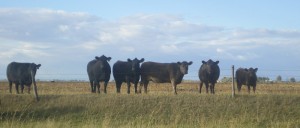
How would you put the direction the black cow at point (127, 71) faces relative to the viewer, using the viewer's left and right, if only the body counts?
facing the viewer and to the right of the viewer

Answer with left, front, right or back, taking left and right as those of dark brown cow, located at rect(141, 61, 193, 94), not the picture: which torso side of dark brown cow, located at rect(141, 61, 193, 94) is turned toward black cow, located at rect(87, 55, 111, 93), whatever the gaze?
back

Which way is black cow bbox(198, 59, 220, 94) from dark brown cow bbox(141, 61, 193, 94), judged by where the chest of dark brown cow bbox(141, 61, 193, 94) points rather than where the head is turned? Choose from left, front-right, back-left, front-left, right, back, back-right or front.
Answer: front

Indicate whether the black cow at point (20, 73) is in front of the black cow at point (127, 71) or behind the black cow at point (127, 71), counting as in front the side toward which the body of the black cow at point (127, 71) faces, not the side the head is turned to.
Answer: behind

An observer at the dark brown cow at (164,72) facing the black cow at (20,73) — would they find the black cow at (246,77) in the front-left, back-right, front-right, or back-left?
back-right

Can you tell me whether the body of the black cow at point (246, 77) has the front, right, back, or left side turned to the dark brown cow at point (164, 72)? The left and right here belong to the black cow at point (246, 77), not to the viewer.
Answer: right

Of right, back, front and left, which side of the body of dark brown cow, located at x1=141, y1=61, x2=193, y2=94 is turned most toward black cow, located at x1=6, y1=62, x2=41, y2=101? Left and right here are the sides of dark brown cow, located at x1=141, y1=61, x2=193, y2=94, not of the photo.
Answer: back

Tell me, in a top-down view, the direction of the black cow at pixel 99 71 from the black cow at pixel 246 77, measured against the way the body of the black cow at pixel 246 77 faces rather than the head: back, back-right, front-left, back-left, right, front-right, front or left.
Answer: right

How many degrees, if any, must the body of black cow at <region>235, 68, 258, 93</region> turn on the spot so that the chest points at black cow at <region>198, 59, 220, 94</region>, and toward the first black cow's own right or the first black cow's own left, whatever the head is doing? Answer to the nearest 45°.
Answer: approximately 90° to the first black cow's own right

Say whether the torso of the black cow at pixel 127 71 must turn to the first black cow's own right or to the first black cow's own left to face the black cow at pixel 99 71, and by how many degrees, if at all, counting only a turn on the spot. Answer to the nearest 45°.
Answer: approximately 135° to the first black cow's own right

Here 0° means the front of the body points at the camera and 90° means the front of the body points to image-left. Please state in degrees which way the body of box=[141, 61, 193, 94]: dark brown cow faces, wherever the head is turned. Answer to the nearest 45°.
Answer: approximately 270°
